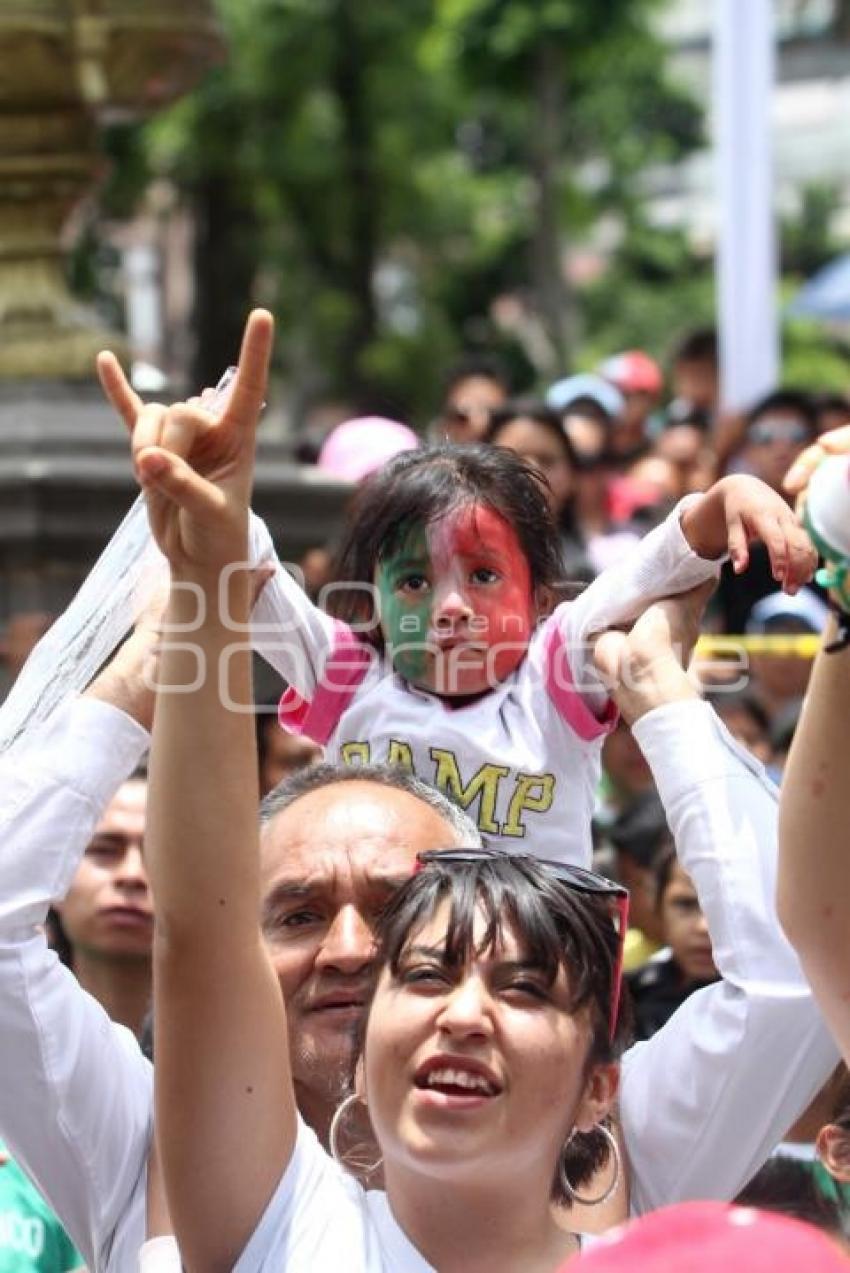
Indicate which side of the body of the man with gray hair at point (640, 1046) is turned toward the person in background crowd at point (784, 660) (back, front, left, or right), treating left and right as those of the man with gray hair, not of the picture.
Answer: back

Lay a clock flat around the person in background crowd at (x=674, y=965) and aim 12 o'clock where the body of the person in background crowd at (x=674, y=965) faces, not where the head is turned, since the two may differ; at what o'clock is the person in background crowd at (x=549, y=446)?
the person in background crowd at (x=549, y=446) is roughly at 7 o'clock from the person in background crowd at (x=674, y=965).

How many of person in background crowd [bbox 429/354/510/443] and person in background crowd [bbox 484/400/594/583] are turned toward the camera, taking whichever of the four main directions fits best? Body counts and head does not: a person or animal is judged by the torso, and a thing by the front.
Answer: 2
